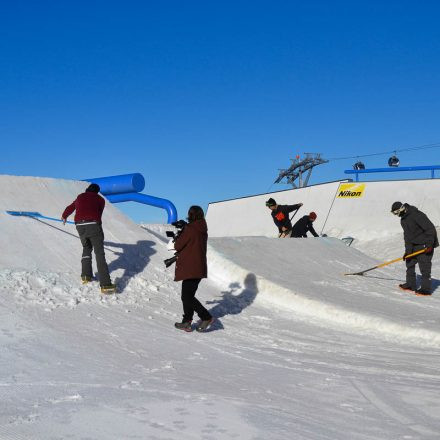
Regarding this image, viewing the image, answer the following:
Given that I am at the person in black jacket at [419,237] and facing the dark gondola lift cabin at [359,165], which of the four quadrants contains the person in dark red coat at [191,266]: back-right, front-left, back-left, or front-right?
back-left

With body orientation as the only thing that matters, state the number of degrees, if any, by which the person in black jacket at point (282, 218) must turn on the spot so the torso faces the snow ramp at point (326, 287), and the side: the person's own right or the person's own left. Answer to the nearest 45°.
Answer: approximately 45° to the person's own left

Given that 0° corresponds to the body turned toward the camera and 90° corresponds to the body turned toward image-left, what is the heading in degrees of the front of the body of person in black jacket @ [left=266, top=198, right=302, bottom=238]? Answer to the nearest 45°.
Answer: approximately 45°

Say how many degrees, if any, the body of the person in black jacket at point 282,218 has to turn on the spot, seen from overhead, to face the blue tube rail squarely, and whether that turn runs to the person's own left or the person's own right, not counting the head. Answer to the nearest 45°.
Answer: approximately 90° to the person's own right

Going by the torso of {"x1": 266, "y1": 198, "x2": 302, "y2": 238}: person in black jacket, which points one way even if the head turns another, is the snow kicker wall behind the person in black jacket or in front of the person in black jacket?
behind

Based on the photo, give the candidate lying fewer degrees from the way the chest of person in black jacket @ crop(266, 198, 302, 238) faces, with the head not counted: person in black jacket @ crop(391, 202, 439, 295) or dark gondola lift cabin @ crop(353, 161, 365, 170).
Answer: the person in black jacket

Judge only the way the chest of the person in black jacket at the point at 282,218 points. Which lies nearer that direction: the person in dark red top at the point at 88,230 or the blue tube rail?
the person in dark red top

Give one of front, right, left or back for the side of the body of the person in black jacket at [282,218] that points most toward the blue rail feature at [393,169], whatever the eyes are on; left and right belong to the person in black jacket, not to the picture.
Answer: back
